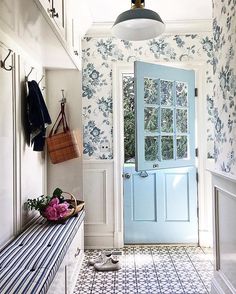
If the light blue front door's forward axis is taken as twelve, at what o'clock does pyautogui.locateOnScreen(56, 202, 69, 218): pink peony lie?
The pink peony is roughly at 1 o'clock from the light blue front door.

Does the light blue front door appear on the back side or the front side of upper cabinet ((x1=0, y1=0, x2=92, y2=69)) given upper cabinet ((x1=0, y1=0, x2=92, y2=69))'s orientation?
on the front side

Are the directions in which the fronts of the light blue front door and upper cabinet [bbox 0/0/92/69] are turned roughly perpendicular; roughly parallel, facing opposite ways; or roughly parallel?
roughly perpendicular

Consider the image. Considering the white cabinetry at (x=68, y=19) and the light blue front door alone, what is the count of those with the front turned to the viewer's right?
1

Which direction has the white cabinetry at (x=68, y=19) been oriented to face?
to the viewer's right

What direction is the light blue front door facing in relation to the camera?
toward the camera

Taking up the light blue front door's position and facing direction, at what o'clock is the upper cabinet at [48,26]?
The upper cabinet is roughly at 1 o'clock from the light blue front door.

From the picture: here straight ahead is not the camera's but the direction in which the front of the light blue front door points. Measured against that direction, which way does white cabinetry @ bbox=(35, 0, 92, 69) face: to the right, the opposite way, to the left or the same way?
to the left
